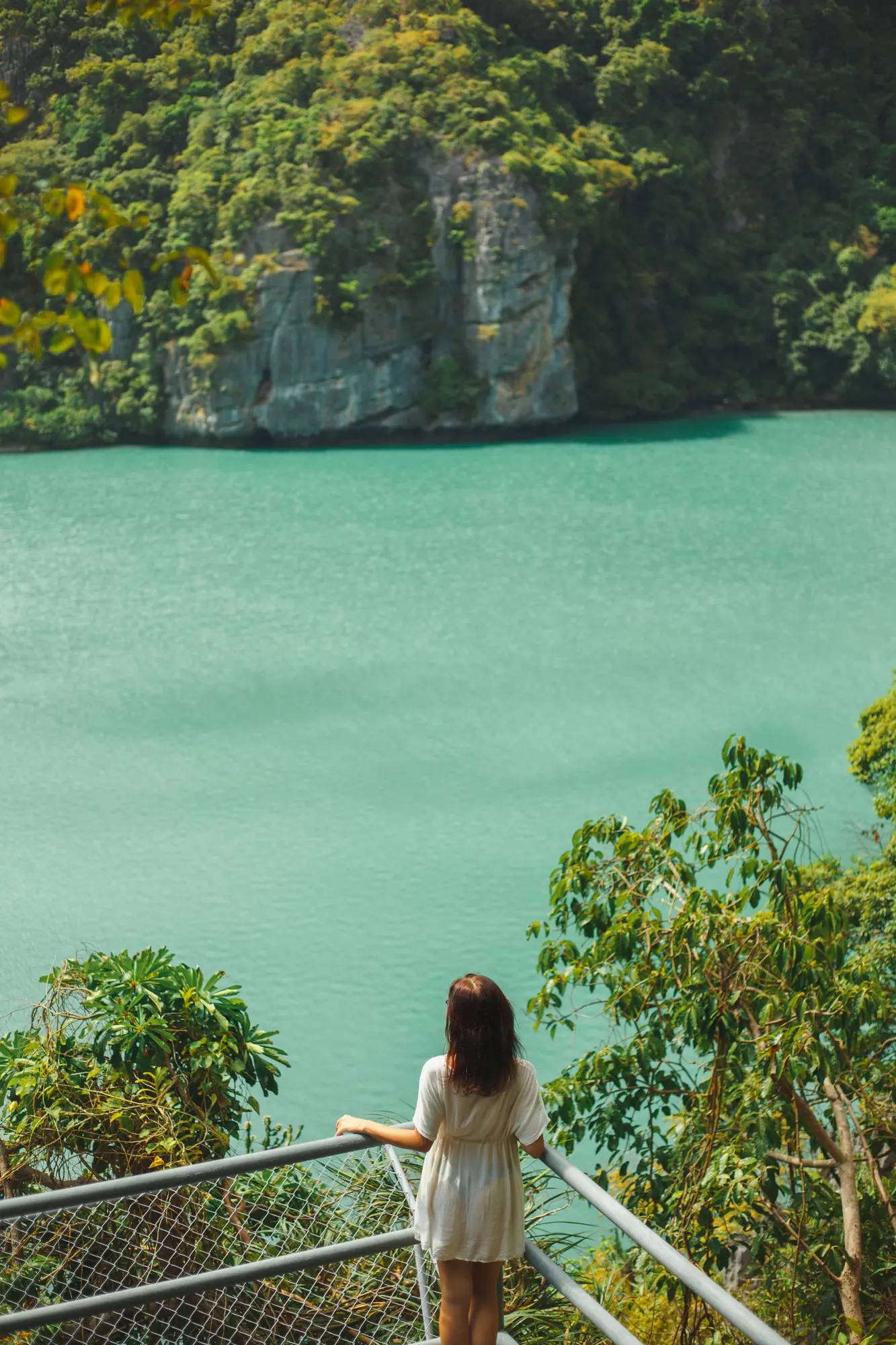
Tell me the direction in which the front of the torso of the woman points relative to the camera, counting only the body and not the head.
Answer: away from the camera

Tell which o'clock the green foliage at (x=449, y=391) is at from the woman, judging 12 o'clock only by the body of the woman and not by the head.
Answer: The green foliage is roughly at 12 o'clock from the woman.
